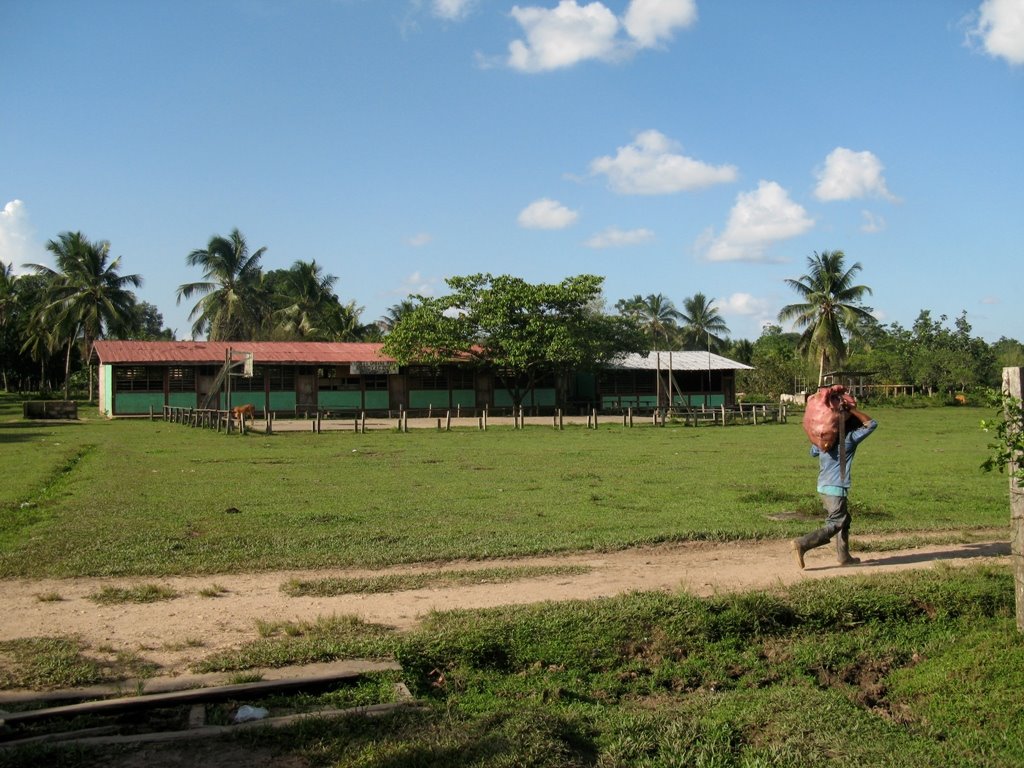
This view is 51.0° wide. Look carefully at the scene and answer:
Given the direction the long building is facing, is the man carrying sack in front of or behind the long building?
in front

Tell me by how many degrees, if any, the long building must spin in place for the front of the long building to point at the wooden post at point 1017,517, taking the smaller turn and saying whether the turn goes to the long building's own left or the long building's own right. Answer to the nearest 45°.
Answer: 0° — it already faces it

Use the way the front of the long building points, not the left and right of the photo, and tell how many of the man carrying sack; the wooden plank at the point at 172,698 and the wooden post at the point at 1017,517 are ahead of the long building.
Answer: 3

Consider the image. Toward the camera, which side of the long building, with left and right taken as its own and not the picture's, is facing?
front

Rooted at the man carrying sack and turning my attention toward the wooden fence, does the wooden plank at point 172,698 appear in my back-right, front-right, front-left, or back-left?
back-left

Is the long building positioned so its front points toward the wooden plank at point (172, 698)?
yes
